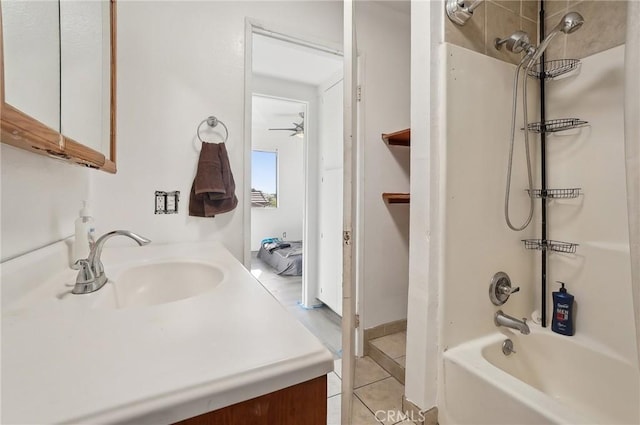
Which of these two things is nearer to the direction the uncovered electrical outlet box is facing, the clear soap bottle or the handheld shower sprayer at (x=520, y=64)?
the clear soap bottle

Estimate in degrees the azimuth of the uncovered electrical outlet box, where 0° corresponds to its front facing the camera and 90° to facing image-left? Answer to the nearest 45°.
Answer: approximately 0°

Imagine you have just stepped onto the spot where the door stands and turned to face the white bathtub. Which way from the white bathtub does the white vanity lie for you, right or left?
right

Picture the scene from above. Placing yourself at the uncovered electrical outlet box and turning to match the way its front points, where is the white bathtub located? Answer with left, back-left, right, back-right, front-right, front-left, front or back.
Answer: front-left

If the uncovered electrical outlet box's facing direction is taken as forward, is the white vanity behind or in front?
in front

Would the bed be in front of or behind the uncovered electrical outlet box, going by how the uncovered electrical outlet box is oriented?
behind

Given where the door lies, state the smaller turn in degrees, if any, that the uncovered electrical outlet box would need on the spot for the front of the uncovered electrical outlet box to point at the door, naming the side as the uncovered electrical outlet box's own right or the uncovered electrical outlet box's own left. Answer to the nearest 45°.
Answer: approximately 135° to the uncovered electrical outlet box's own left

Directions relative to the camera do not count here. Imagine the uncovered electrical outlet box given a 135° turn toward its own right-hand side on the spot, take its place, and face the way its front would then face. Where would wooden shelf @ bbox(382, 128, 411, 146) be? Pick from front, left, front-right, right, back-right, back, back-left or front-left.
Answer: back-right

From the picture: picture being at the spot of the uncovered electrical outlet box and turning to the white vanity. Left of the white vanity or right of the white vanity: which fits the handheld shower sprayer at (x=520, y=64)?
left

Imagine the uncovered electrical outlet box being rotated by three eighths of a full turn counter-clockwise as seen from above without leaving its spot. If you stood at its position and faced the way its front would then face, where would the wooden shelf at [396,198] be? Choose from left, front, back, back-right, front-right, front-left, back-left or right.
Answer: front-right
